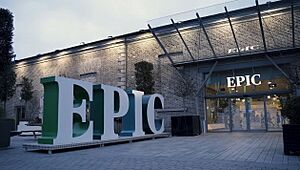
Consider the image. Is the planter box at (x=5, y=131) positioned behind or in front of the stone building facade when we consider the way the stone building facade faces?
in front

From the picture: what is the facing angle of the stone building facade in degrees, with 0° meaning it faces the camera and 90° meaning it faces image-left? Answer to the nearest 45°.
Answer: approximately 45°

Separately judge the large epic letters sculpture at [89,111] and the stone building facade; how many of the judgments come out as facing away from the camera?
0

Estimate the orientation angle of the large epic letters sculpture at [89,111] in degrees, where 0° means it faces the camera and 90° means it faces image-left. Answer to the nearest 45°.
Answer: approximately 315°

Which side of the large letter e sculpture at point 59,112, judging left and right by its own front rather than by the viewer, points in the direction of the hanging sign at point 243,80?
left

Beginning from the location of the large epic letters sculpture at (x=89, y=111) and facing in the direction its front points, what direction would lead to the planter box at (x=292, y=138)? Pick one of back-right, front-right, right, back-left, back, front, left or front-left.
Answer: front

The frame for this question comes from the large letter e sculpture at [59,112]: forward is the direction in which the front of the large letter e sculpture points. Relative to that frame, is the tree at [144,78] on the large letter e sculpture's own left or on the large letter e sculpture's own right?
on the large letter e sculpture's own left

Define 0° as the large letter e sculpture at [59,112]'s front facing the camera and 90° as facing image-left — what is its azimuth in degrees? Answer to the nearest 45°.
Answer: approximately 315°
